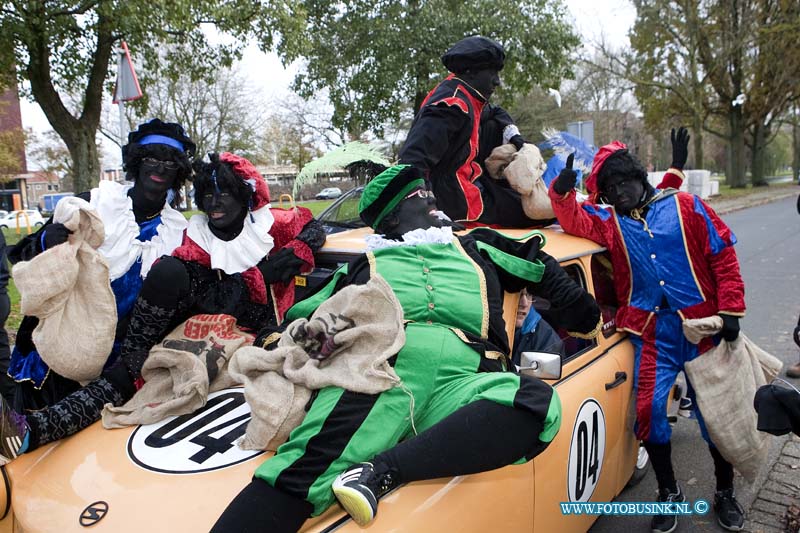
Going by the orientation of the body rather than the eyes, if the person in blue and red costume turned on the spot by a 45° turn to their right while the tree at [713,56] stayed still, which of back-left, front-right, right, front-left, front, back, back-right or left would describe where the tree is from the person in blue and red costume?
back-right

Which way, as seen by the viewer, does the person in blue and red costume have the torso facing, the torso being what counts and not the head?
toward the camera

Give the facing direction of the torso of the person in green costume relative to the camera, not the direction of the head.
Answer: toward the camera

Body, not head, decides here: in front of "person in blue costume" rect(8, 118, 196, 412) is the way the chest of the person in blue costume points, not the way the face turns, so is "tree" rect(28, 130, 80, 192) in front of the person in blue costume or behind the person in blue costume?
behind

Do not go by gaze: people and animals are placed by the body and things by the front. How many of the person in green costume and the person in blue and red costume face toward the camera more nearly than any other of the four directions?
2

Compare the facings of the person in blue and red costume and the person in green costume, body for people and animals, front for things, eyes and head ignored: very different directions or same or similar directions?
same or similar directions

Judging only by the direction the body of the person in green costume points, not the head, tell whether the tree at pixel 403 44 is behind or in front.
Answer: behind

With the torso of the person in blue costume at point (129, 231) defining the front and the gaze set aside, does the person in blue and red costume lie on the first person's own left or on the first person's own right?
on the first person's own left

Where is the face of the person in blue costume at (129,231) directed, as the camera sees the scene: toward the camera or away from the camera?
toward the camera

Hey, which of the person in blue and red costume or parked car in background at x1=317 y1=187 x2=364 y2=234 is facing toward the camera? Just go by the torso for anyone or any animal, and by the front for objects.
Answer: the person in blue and red costume
